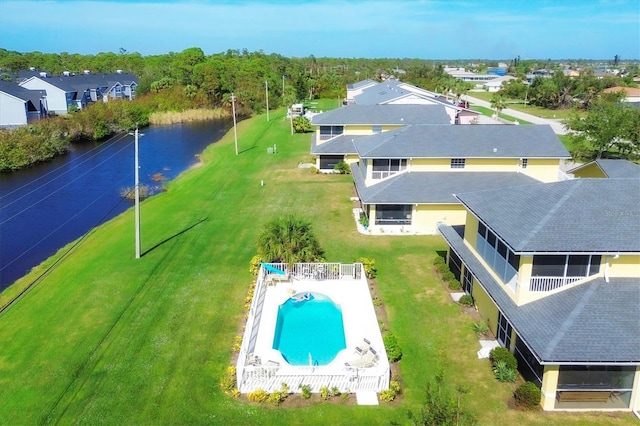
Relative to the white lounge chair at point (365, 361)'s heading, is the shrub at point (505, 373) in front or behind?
behind

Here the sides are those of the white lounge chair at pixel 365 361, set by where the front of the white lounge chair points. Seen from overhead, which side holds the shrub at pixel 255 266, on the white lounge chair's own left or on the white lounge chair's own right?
on the white lounge chair's own right

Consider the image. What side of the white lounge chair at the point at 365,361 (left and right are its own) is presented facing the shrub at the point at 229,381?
front

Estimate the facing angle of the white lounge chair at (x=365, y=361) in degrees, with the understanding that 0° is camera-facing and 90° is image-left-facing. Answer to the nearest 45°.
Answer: approximately 90°

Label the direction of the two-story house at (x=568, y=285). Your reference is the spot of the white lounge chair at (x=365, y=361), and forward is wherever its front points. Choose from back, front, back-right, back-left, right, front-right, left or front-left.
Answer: back

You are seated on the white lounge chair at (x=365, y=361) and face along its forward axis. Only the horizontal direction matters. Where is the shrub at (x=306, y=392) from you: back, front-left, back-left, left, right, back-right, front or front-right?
front-left

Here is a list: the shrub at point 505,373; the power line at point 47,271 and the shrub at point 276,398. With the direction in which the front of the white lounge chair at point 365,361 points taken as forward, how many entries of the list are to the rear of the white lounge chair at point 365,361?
1

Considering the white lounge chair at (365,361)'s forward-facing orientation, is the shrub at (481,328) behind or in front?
behind

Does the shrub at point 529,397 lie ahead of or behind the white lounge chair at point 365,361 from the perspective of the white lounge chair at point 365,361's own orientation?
behind

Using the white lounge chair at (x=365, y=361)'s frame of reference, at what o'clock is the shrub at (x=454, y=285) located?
The shrub is roughly at 6 o'clock from the white lounge chair.

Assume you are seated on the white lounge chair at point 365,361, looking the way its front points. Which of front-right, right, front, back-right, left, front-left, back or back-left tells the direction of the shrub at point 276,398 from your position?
front-left

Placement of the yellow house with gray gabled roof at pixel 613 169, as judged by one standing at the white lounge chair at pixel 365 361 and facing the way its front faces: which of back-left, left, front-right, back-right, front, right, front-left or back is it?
back-right

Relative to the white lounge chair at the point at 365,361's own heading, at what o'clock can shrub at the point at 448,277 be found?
The shrub is roughly at 4 o'clock from the white lounge chair.

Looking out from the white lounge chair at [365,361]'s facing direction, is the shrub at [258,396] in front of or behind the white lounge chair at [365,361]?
in front

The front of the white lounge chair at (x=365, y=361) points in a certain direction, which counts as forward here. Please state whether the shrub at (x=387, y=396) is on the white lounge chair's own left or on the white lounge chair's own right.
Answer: on the white lounge chair's own left
